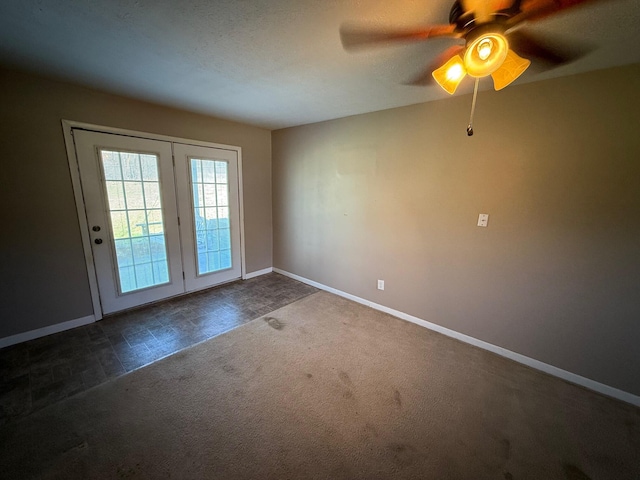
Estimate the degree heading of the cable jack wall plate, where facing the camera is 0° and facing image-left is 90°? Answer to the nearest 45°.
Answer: approximately 0°

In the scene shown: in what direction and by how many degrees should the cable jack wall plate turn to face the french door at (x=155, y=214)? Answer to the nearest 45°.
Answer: approximately 45° to its right

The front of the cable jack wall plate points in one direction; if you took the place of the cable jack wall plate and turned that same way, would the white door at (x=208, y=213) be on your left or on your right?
on your right

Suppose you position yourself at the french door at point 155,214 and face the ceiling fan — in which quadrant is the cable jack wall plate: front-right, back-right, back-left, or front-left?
front-left

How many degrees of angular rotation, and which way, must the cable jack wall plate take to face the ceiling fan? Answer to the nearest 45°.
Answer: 0° — it already faces it
